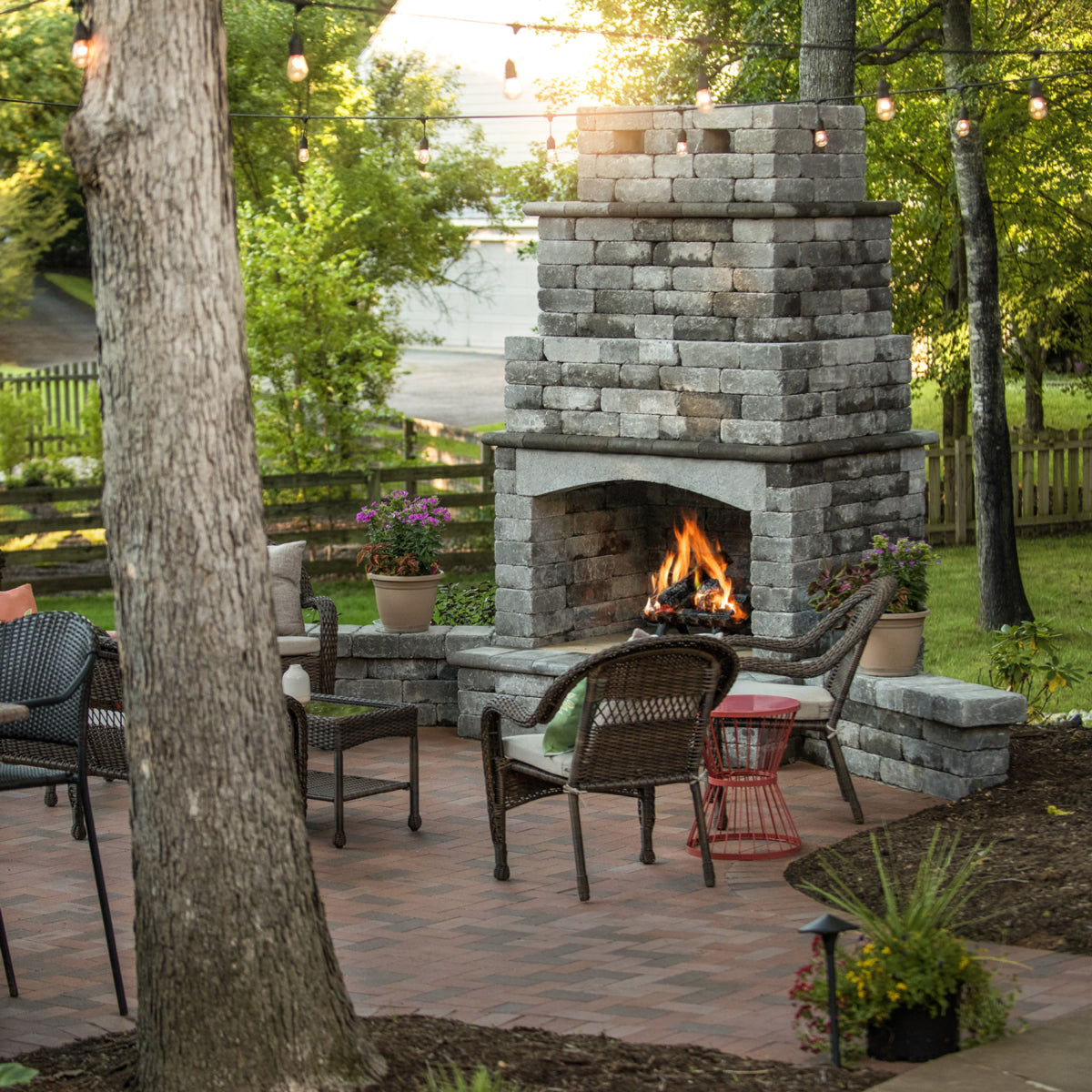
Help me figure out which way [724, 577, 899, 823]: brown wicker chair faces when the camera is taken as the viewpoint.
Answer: facing to the left of the viewer

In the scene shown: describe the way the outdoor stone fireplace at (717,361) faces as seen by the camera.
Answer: facing the viewer and to the left of the viewer

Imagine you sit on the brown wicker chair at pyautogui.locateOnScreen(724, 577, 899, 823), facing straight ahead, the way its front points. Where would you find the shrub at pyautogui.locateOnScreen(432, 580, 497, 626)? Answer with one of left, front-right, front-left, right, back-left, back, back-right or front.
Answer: front-right

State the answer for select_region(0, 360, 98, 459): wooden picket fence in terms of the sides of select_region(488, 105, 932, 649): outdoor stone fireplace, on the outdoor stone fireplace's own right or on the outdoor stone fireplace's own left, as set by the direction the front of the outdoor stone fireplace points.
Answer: on the outdoor stone fireplace's own right

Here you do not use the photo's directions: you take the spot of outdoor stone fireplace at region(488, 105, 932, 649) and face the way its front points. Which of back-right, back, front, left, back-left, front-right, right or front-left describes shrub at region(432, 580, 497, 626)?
right

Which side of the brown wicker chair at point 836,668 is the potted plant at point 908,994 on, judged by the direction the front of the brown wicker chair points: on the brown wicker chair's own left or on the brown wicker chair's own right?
on the brown wicker chair's own left

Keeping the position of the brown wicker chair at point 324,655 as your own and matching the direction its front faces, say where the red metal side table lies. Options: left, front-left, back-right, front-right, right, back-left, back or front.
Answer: front-left

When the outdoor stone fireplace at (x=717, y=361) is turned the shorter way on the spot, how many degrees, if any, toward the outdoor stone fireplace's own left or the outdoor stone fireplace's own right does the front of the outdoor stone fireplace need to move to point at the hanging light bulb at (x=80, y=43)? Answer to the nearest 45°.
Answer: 0° — it already faces it

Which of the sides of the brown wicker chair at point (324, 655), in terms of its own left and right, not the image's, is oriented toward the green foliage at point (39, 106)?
back

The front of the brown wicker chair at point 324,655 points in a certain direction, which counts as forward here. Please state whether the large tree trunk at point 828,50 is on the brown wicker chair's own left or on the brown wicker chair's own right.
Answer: on the brown wicker chair's own left

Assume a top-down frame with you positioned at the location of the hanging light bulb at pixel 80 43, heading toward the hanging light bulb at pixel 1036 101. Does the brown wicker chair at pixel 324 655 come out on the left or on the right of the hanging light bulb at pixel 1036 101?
left

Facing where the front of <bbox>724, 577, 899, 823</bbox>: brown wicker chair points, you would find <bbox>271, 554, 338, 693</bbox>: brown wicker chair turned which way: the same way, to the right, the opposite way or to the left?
to the left

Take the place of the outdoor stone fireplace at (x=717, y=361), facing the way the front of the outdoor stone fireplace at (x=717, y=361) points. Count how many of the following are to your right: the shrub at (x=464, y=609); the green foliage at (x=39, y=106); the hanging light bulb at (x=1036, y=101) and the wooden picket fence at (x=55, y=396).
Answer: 3
